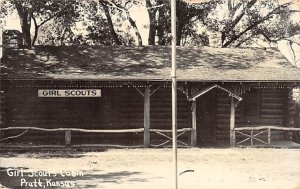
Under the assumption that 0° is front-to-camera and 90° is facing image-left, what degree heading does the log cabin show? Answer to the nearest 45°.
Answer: approximately 0°
